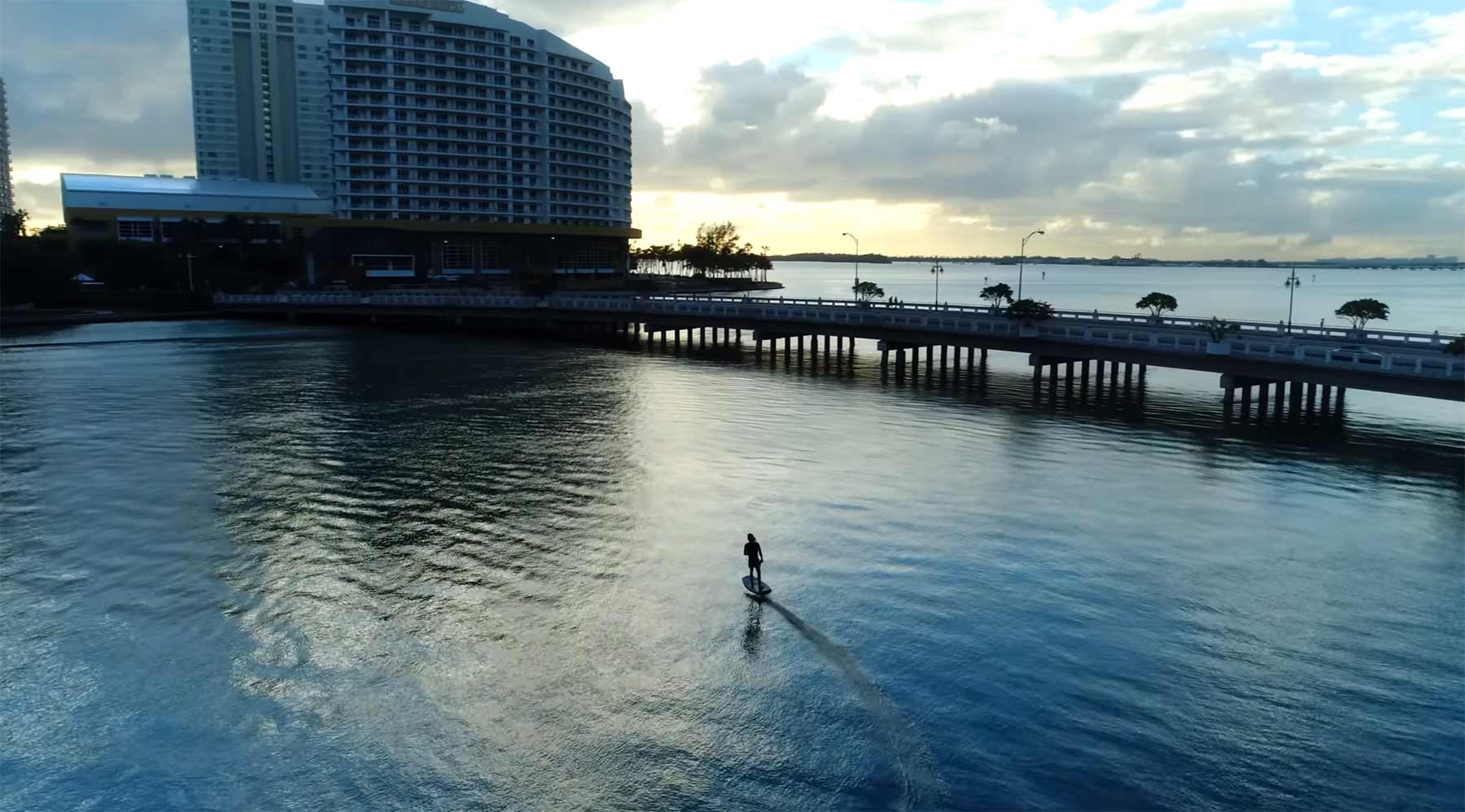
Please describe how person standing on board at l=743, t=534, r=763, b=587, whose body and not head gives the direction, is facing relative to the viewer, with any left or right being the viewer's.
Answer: facing away from the viewer and to the left of the viewer
